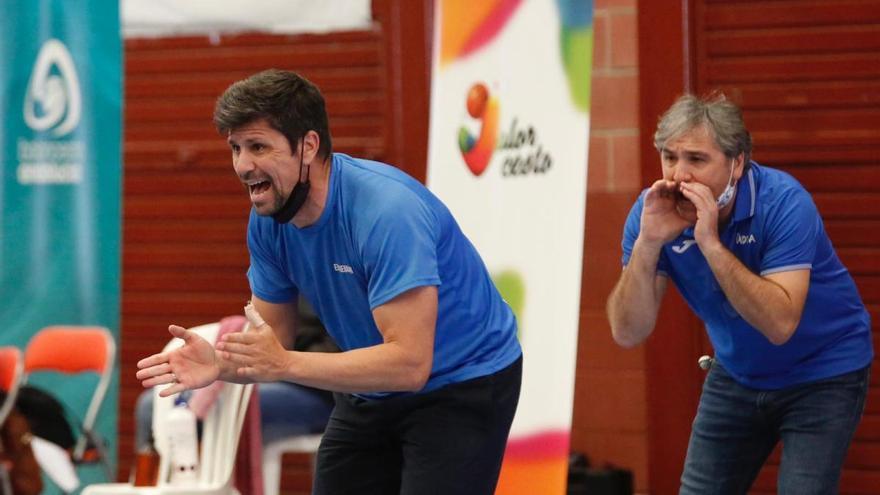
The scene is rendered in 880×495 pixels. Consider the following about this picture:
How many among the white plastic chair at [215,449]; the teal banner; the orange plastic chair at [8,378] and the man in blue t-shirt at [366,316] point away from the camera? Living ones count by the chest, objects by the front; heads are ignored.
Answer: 0

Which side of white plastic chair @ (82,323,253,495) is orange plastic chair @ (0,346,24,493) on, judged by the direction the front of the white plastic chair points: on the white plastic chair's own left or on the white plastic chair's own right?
on the white plastic chair's own right

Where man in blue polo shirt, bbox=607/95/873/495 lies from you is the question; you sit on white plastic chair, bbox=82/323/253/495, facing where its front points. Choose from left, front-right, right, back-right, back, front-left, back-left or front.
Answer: left

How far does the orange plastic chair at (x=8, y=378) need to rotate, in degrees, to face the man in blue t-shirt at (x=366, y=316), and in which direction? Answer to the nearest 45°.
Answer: approximately 45° to its left

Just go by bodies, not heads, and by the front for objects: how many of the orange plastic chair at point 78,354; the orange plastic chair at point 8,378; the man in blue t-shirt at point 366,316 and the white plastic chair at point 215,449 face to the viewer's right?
0

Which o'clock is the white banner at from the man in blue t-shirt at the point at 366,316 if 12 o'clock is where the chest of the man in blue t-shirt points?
The white banner is roughly at 4 o'clock from the man in blue t-shirt.

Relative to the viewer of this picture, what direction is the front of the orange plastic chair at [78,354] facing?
facing the viewer and to the left of the viewer

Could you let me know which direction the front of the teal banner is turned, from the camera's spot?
facing the viewer

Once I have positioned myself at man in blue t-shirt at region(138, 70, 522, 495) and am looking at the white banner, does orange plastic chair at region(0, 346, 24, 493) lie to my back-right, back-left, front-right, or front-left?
front-left

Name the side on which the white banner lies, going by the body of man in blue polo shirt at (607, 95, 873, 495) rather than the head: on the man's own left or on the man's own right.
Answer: on the man's own right

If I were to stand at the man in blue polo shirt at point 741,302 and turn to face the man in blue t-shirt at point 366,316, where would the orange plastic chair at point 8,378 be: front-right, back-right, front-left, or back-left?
front-right

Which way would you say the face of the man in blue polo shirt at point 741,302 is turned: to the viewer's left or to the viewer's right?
to the viewer's left

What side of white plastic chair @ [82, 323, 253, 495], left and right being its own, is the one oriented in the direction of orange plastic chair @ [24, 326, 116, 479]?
right
